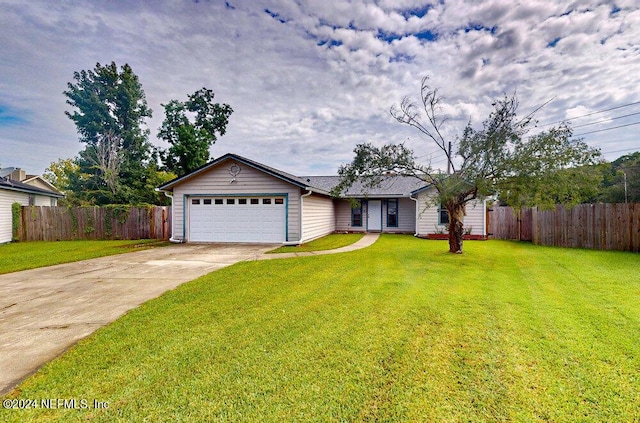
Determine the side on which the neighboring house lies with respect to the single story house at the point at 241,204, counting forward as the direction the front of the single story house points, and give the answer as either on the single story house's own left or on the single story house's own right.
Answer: on the single story house's own right

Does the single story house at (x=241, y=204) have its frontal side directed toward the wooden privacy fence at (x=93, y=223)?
no

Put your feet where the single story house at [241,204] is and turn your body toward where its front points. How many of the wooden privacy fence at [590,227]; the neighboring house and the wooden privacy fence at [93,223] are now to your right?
2

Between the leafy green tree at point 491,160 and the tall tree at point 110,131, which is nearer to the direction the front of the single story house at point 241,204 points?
the leafy green tree

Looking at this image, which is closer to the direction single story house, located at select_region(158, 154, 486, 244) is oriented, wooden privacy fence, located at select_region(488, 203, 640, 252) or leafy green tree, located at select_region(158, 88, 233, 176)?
the wooden privacy fence

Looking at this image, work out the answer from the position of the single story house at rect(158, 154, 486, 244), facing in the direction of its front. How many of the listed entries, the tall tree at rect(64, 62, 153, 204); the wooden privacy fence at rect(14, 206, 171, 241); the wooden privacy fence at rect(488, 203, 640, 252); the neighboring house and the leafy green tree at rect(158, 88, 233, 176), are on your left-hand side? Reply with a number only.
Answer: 1

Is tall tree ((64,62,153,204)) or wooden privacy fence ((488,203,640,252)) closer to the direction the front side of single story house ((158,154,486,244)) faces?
the wooden privacy fence

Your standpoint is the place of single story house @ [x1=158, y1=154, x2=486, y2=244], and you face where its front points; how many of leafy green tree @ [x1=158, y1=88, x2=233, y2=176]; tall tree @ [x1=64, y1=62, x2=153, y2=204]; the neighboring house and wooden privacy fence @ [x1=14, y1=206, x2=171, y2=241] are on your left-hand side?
0

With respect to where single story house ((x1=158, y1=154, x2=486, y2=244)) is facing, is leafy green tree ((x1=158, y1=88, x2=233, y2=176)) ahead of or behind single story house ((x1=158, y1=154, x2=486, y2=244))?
behind

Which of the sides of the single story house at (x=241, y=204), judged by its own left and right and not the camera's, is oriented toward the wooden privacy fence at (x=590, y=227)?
left

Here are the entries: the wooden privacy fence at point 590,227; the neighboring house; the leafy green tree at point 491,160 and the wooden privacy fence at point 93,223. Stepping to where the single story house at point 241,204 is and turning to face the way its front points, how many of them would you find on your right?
2

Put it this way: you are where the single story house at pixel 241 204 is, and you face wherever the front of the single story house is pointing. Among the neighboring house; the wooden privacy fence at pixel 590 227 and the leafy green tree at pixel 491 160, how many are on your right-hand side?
1

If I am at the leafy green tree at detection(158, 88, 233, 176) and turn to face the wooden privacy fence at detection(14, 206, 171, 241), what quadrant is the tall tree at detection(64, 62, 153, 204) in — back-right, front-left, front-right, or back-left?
front-right

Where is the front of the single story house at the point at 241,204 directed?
toward the camera

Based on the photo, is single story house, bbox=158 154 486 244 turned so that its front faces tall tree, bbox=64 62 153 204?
no

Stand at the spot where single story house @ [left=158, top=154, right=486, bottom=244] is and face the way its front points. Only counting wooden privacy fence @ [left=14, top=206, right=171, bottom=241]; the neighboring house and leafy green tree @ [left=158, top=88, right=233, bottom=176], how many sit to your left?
0

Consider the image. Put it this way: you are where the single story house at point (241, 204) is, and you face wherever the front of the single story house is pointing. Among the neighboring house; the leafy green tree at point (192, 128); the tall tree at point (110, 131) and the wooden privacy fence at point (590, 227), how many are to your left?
1

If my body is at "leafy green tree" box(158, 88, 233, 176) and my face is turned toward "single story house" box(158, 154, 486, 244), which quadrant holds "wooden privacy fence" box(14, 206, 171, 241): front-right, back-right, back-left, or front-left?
front-right
